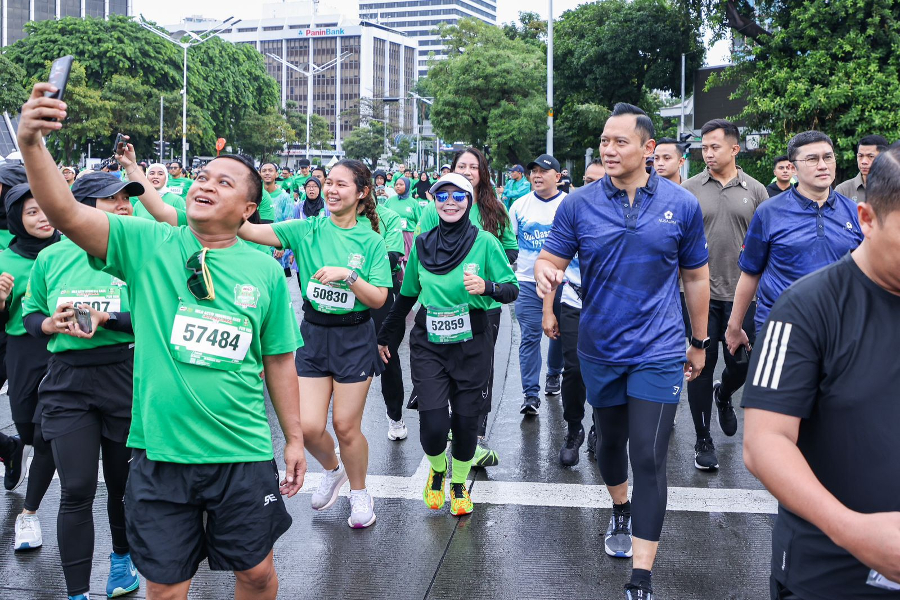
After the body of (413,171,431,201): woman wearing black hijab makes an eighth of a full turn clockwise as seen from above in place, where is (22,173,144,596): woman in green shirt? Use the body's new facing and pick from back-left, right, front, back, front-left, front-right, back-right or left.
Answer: front-left

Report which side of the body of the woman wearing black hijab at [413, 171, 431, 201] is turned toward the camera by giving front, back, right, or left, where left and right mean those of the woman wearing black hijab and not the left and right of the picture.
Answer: front

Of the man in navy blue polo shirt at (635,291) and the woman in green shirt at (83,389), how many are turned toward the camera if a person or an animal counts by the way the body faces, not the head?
2

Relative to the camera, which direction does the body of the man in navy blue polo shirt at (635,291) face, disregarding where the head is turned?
toward the camera

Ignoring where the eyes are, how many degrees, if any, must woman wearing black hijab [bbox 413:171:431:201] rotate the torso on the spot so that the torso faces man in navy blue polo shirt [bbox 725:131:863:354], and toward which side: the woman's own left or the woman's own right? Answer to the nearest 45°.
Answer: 0° — they already face them

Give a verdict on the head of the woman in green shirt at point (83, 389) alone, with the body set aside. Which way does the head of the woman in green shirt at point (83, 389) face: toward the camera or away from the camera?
toward the camera

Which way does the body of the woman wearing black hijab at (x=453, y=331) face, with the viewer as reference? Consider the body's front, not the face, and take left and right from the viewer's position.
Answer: facing the viewer

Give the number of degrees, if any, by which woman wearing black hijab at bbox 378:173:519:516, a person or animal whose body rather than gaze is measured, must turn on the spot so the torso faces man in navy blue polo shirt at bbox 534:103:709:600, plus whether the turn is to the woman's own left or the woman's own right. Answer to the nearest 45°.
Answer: approximately 45° to the woman's own left

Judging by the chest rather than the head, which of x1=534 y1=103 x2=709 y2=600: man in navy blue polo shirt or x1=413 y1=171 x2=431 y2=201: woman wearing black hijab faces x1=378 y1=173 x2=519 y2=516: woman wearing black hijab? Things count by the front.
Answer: x1=413 y1=171 x2=431 y2=201: woman wearing black hijab

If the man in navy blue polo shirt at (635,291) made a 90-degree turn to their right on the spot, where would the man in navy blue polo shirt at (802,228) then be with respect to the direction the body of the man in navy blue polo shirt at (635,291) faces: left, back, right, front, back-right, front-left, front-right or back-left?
back-right

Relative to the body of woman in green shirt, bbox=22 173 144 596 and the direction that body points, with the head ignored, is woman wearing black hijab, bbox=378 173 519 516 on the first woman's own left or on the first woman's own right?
on the first woman's own left

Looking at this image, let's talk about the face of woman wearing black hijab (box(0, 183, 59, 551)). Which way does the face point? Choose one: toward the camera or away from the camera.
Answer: toward the camera

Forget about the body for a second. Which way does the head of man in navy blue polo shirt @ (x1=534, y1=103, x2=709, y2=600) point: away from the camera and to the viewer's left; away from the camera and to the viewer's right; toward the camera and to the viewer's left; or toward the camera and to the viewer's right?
toward the camera and to the viewer's left

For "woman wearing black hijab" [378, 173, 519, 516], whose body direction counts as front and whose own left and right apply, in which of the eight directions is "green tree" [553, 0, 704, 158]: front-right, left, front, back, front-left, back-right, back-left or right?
back

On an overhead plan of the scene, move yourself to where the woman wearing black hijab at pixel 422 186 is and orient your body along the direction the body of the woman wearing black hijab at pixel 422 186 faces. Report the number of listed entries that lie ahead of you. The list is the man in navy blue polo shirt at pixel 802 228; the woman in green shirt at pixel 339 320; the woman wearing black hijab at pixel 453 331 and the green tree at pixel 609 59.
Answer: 3
